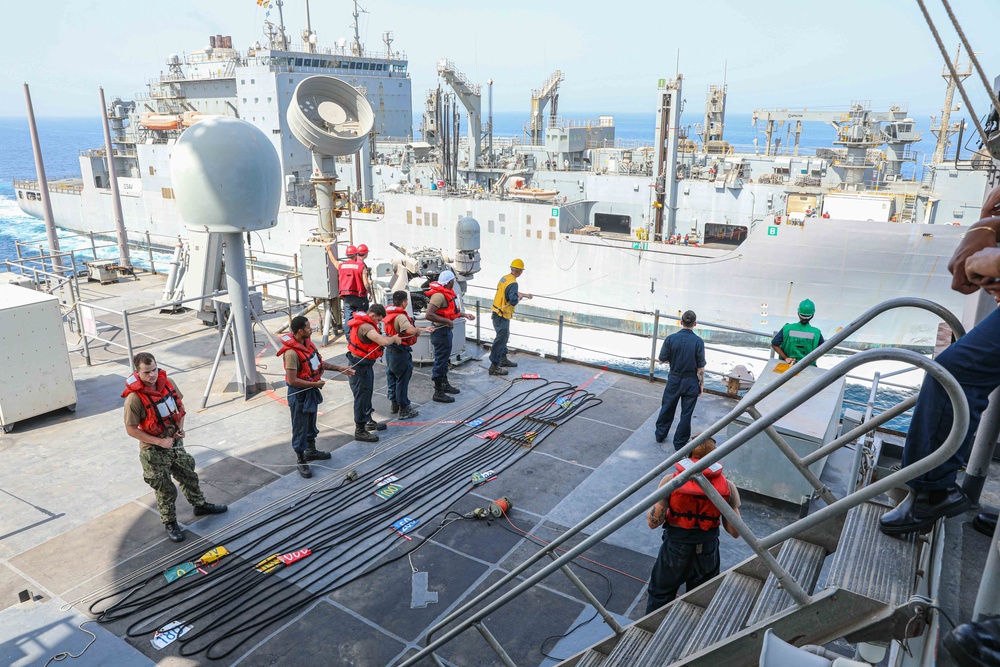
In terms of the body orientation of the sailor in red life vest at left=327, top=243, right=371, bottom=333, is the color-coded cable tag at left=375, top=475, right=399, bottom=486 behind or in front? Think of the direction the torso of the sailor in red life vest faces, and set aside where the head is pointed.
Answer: behind

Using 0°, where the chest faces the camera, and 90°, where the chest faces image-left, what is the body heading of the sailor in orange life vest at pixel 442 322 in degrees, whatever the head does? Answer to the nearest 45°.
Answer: approximately 270°

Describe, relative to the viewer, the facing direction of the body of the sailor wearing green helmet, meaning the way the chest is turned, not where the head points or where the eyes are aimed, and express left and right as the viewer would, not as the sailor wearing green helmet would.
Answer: facing away from the viewer

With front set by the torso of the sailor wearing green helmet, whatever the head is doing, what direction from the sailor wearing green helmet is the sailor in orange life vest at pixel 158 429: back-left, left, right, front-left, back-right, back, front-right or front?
back-left

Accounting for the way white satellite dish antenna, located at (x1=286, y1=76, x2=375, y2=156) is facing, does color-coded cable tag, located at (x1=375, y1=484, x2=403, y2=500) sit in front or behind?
in front

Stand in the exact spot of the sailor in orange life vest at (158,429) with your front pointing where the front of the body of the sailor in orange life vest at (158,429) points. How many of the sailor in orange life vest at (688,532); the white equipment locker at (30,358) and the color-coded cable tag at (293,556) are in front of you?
2

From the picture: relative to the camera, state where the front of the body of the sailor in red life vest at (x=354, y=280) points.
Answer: away from the camera

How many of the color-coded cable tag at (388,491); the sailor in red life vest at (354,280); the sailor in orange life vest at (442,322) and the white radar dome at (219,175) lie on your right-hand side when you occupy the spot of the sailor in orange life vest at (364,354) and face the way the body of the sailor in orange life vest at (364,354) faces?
1

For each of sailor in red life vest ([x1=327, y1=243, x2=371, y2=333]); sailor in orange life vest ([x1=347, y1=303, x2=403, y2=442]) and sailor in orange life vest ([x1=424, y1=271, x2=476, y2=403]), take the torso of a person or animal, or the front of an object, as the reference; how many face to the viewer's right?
2

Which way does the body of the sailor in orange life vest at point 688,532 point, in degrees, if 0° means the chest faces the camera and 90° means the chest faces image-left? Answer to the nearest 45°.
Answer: approximately 180°

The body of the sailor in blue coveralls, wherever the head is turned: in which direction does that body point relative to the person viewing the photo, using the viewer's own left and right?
facing away from the viewer

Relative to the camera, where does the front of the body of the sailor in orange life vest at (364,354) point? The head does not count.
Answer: to the viewer's right
